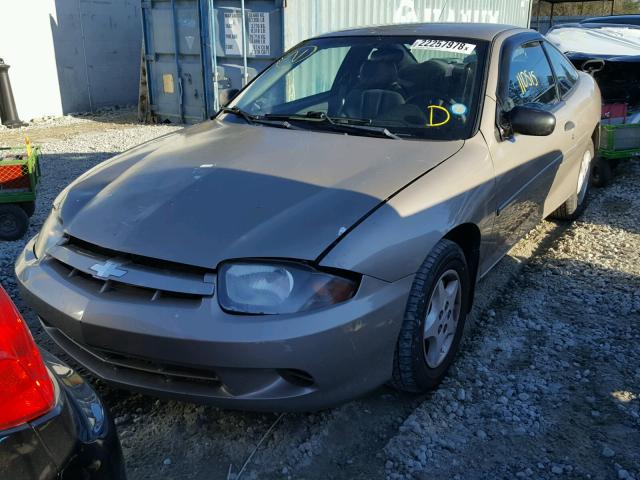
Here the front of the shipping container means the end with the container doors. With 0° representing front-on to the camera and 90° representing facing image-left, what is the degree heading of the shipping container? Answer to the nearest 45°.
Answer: approximately 45°

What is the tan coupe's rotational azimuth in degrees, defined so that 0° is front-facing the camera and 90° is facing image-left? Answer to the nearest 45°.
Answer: approximately 45°

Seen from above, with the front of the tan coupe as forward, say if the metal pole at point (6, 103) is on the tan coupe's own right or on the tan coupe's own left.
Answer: on the tan coupe's own right

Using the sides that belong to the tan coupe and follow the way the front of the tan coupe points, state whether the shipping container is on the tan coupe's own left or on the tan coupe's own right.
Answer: on the tan coupe's own right

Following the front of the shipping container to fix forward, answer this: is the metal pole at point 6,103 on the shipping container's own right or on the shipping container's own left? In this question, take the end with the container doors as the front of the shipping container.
on the shipping container's own right

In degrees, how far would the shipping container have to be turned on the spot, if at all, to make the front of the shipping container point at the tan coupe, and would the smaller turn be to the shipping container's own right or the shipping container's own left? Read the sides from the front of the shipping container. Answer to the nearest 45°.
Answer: approximately 45° to the shipping container's own left

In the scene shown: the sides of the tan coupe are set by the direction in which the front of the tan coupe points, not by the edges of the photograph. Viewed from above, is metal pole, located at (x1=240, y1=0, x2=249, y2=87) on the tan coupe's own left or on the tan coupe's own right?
on the tan coupe's own right

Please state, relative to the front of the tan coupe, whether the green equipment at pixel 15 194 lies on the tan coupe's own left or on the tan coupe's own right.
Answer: on the tan coupe's own right
